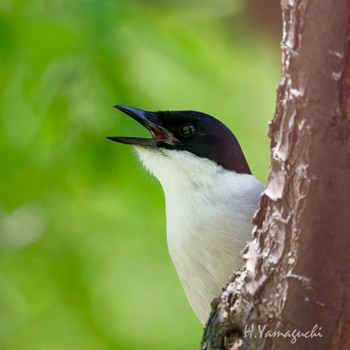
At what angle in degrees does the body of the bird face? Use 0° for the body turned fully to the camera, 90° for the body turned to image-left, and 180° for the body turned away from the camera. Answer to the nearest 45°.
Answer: approximately 90°
